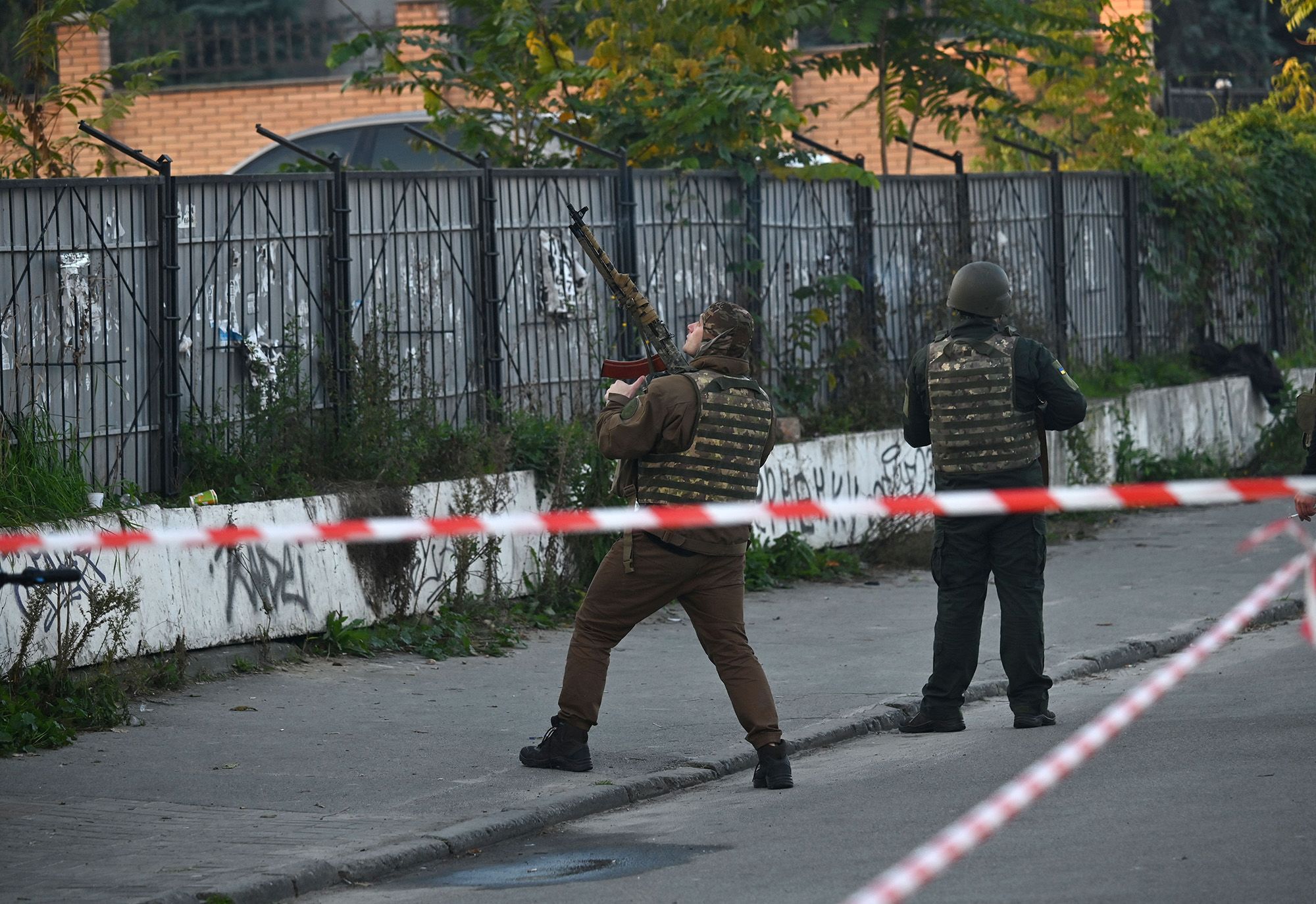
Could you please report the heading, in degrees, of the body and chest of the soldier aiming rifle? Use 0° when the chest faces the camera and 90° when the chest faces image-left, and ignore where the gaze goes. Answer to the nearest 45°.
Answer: approximately 135°

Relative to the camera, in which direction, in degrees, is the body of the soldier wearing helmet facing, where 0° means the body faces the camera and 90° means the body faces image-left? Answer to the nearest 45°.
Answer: approximately 180°

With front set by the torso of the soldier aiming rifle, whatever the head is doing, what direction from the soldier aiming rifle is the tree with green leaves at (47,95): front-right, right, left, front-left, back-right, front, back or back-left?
front

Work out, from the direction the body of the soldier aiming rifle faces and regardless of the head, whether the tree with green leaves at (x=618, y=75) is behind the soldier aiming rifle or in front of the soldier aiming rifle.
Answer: in front

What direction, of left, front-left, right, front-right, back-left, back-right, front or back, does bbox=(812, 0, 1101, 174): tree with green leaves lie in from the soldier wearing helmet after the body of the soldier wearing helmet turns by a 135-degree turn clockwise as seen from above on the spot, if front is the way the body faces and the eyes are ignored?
back-left

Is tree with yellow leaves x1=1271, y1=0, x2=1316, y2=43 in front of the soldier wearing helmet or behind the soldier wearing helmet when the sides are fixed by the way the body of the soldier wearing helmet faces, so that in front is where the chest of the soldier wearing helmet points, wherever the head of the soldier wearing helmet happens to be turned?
in front

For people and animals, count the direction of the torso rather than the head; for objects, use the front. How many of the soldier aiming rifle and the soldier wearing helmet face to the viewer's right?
0

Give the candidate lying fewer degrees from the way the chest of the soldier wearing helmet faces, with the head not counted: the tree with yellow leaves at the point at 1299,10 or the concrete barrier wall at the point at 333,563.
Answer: the tree with yellow leaves

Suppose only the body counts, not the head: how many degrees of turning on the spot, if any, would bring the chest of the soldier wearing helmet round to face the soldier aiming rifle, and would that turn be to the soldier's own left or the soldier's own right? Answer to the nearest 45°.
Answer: approximately 135° to the soldier's own left

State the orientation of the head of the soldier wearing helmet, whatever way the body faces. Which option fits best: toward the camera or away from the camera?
away from the camera

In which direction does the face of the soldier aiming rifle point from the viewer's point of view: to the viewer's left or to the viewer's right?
to the viewer's left

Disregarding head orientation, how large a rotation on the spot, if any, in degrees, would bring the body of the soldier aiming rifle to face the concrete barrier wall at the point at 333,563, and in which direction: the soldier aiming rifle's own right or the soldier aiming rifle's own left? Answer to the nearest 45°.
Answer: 0° — they already face it
